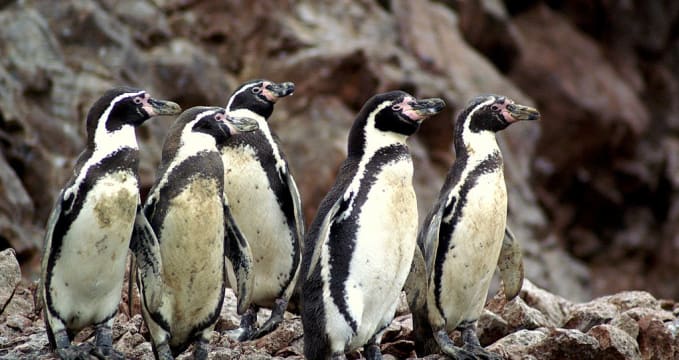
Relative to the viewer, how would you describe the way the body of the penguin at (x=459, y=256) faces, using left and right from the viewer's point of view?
facing the viewer and to the right of the viewer

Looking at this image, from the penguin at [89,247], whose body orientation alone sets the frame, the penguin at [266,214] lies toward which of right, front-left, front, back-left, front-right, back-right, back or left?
left

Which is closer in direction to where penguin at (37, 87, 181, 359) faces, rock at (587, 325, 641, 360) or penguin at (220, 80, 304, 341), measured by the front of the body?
the rock

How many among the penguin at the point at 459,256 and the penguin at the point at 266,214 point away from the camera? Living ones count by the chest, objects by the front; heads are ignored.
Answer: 0

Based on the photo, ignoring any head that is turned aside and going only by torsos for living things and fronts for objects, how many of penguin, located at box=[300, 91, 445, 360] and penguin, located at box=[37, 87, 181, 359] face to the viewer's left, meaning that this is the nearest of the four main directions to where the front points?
0

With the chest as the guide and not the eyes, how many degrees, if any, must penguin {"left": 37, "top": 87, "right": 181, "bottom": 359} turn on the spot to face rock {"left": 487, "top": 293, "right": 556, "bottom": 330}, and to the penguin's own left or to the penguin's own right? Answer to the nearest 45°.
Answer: approximately 45° to the penguin's own left

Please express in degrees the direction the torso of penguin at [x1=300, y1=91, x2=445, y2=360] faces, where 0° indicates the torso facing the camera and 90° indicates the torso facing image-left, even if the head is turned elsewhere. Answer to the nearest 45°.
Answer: approximately 315°

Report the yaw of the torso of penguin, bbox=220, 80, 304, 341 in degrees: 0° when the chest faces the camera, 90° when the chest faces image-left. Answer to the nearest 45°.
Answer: approximately 45°

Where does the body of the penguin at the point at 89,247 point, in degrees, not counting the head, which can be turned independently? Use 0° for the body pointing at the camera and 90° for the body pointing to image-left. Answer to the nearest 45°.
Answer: approximately 315°

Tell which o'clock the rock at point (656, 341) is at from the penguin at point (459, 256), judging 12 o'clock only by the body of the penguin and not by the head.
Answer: The rock is roughly at 10 o'clock from the penguin.

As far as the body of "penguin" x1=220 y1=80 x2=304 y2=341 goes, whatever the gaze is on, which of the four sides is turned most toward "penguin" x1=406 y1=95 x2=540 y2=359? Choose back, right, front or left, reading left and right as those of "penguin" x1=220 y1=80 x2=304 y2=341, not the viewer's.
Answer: left

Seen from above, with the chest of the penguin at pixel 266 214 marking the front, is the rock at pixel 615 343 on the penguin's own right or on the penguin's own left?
on the penguin's own left
